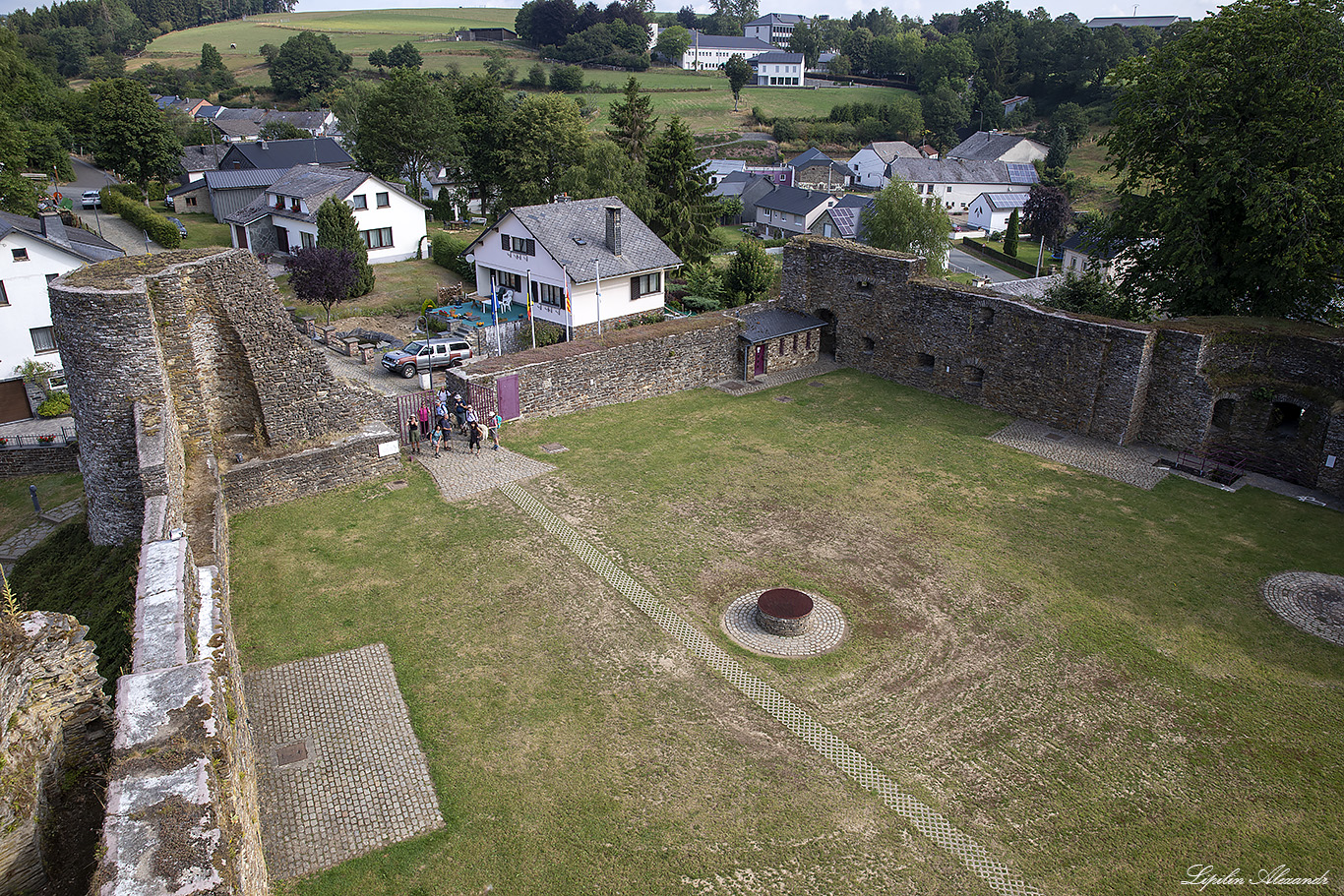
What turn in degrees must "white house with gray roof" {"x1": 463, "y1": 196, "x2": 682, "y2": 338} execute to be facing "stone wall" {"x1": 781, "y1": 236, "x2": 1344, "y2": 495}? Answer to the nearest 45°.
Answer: approximately 90° to its left

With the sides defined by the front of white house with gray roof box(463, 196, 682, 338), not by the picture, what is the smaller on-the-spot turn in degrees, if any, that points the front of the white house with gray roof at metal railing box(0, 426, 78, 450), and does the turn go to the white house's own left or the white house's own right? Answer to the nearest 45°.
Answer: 0° — it already faces it

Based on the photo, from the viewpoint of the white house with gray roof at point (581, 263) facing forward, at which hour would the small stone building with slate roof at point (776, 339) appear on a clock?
The small stone building with slate roof is roughly at 9 o'clock from the white house with gray roof.

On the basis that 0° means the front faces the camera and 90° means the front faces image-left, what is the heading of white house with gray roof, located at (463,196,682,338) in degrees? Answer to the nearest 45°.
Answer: approximately 45°

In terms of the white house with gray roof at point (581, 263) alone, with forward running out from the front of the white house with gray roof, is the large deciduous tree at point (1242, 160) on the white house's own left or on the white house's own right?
on the white house's own left

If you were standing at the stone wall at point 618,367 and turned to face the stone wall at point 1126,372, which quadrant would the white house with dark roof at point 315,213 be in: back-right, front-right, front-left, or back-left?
back-left

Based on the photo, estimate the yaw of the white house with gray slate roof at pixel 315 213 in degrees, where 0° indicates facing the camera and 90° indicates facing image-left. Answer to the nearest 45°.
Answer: approximately 45°
